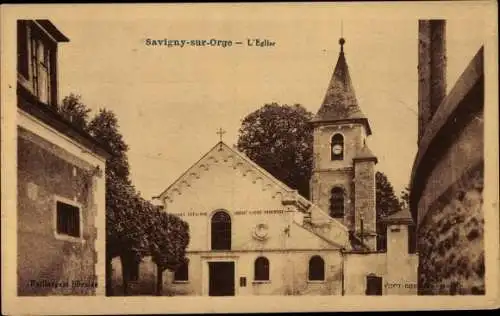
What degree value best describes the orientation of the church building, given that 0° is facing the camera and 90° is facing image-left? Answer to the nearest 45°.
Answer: approximately 0°

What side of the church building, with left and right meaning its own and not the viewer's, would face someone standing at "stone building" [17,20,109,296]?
front

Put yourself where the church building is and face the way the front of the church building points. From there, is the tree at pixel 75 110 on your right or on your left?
on your right
